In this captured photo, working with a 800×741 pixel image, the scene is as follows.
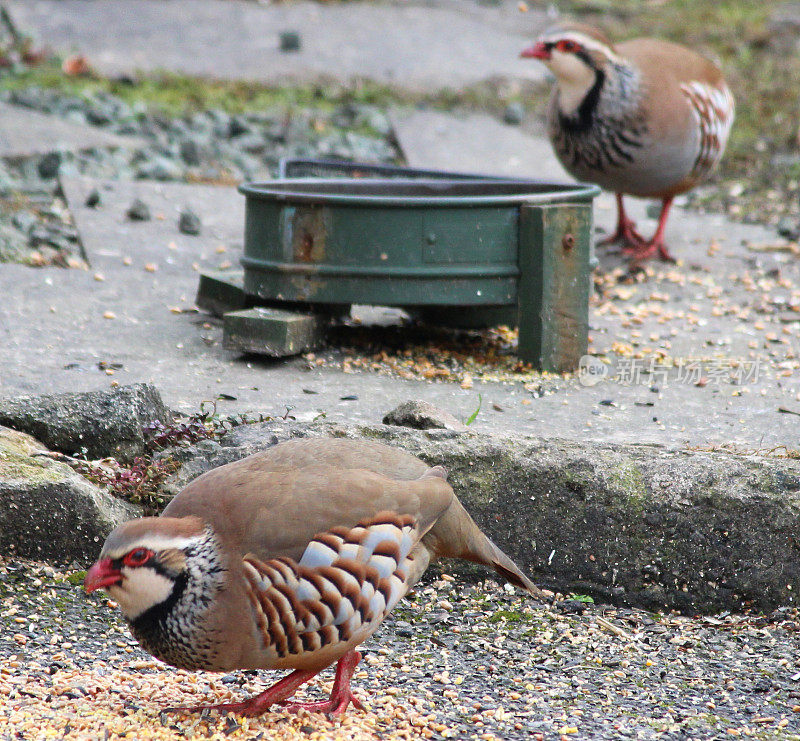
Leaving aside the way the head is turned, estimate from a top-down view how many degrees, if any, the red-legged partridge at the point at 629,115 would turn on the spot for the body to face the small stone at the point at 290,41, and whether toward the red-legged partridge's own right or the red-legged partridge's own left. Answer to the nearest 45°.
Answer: approximately 90° to the red-legged partridge's own right

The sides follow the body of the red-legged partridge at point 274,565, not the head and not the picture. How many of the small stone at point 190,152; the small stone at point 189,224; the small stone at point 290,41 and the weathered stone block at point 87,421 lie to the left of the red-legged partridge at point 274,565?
0

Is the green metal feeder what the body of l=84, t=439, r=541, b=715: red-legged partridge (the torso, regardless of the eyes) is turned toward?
no

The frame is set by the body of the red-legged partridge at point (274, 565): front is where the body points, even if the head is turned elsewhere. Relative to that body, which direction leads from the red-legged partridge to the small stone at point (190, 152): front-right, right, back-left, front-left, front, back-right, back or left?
right

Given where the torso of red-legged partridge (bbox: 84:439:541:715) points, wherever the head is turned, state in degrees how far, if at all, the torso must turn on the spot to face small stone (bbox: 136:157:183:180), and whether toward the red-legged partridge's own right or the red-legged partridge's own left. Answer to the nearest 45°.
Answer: approximately 90° to the red-legged partridge's own right

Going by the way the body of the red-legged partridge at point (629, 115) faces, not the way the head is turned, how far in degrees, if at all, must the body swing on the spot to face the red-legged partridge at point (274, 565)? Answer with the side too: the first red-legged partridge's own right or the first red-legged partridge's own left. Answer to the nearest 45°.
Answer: approximately 45° to the first red-legged partridge's own left

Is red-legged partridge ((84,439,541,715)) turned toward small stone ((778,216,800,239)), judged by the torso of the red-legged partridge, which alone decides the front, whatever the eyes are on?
no

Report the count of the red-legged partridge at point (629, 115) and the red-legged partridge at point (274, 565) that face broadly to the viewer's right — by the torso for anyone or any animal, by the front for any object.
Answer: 0

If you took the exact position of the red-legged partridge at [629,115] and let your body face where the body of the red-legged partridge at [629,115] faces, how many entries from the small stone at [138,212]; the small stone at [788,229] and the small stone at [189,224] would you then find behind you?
1

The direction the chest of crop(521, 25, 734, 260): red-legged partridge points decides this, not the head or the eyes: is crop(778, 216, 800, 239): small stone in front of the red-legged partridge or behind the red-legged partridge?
behind

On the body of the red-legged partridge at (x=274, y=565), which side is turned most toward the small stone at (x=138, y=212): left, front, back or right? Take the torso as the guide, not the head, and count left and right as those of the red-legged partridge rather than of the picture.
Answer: right

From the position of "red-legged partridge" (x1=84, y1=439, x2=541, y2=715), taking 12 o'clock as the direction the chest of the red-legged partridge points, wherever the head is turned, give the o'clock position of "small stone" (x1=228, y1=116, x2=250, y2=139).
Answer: The small stone is roughly at 3 o'clock from the red-legged partridge.

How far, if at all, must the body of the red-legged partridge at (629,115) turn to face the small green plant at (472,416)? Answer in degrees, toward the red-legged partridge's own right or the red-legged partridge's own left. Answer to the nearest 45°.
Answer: approximately 45° to the red-legged partridge's own left

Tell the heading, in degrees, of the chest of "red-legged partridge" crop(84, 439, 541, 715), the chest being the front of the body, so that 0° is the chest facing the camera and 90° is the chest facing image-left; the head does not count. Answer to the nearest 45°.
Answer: approximately 90°

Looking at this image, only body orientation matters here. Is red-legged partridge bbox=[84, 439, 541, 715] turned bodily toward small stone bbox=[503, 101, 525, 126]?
no

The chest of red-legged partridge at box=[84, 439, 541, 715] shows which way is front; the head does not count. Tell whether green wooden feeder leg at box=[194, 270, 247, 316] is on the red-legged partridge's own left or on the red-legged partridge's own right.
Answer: on the red-legged partridge's own right

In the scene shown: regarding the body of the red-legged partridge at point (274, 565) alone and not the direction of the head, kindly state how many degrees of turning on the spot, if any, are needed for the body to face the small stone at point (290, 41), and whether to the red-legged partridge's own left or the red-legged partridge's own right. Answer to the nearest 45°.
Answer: approximately 90° to the red-legged partridge's own right
